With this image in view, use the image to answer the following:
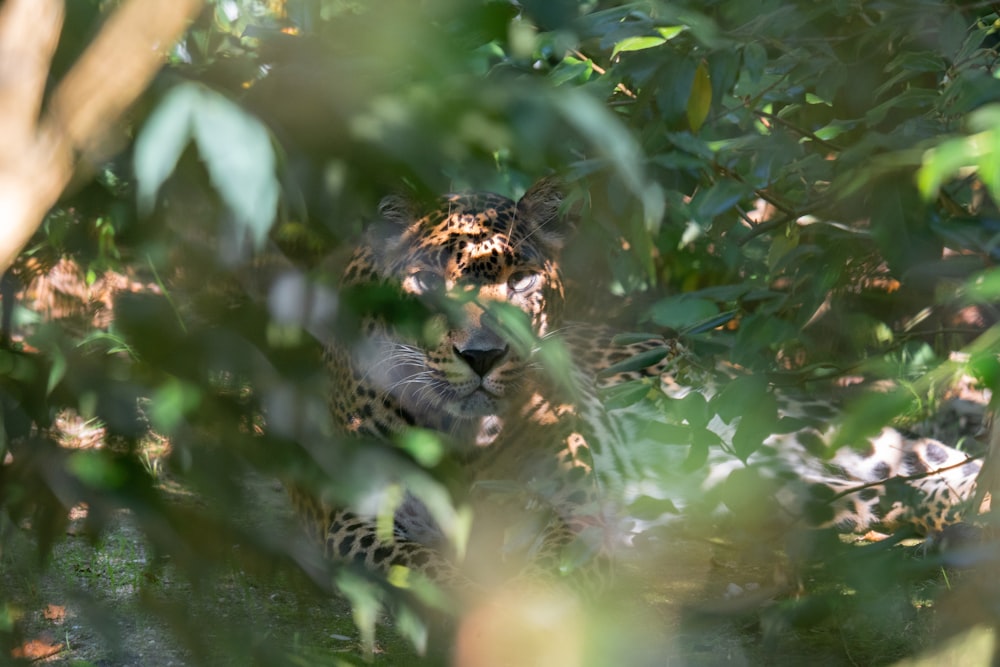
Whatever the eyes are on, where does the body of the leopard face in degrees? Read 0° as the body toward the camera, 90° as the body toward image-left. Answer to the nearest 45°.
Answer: approximately 45°

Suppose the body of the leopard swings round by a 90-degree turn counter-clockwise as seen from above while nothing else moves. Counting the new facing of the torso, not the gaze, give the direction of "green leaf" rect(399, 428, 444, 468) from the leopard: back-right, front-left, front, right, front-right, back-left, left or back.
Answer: front-right

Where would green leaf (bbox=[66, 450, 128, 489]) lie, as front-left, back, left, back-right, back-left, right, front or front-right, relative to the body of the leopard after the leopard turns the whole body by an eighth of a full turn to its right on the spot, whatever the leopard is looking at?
left

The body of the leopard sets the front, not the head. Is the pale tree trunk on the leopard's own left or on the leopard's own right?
on the leopard's own left

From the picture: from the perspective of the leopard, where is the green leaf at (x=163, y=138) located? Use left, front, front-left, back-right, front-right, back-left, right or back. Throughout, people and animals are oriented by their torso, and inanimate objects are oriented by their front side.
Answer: front-left
